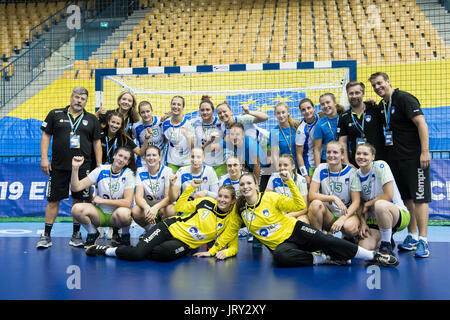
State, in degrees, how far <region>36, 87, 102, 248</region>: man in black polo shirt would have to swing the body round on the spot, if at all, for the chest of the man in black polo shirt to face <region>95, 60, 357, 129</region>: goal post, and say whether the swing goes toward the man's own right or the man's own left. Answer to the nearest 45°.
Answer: approximately 135° to the man's own left

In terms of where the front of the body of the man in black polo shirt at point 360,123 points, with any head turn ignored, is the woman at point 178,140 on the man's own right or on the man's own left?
on the man's own right

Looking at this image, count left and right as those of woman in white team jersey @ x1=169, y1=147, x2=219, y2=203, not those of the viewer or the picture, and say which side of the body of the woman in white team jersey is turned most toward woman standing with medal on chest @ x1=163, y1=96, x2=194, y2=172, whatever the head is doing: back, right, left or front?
back

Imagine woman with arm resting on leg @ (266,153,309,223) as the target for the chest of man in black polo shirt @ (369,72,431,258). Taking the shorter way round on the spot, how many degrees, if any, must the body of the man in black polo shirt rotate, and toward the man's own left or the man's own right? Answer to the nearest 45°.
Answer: approximately 45° to the man's own right

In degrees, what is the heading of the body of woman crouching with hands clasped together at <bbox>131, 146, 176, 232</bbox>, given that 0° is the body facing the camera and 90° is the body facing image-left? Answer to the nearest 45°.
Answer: approximately 0°
